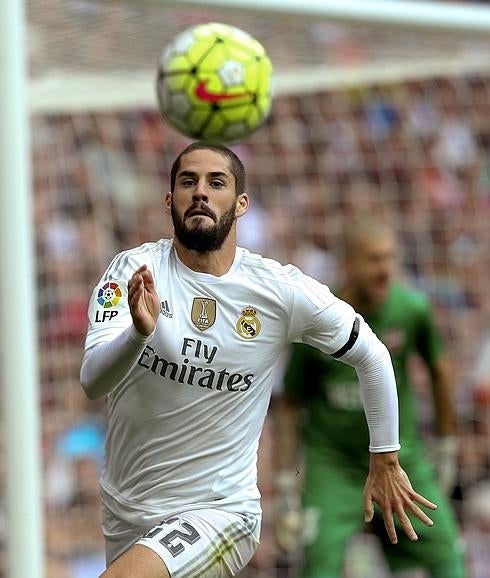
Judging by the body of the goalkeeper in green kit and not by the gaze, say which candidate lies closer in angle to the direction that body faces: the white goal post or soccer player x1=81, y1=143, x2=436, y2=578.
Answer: the soccer player

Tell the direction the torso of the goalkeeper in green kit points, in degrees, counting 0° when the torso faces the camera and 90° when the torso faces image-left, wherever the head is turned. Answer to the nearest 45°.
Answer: approximately 0°

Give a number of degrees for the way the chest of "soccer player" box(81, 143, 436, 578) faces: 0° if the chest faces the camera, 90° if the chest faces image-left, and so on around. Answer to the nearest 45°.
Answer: approximately 0°

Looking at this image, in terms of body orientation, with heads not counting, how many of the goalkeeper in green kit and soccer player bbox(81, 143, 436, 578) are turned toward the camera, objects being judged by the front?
2

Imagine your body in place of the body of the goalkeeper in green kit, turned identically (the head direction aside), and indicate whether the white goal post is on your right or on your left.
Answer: on your right
